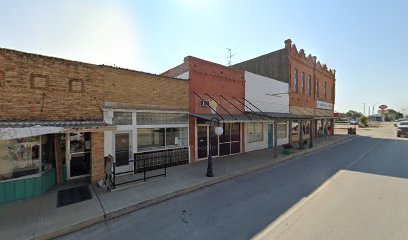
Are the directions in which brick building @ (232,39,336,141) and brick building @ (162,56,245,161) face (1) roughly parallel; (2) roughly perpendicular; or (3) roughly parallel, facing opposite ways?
roughly parallel

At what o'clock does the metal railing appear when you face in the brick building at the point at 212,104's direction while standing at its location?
The metal railing is roughly at 3 o'clock from the brick building.

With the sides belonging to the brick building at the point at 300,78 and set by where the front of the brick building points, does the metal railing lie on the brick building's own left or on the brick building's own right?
on the brick building's own right

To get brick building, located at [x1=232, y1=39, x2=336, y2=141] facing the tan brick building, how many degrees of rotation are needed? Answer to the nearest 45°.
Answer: approximately 90° to its right

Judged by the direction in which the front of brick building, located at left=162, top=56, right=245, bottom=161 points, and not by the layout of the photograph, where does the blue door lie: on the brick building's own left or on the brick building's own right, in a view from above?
on the brick building's own left

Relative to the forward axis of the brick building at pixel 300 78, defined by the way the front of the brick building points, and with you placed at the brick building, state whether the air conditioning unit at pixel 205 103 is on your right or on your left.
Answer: on your right

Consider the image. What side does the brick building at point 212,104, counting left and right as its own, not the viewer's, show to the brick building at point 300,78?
left

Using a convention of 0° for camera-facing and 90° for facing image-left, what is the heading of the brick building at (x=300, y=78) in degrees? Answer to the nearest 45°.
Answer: approximately 315°

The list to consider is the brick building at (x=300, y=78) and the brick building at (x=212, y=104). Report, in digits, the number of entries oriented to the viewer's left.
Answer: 0

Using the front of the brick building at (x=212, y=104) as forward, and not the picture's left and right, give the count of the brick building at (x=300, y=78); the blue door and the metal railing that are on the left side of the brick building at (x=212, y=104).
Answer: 2

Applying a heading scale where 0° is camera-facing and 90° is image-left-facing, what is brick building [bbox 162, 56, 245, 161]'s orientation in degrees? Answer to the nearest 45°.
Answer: approximately 315°

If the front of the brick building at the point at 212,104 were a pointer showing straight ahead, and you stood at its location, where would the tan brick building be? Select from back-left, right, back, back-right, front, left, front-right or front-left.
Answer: right

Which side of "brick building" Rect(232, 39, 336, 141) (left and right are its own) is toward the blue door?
right
